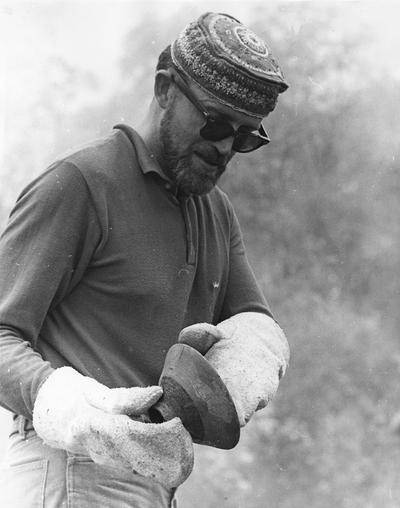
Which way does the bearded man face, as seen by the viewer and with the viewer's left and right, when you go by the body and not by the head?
facing the viewer and to the right of the viewer

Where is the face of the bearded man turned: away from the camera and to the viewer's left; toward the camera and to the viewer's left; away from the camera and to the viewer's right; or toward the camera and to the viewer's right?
toward the camera and to the viewer's right
